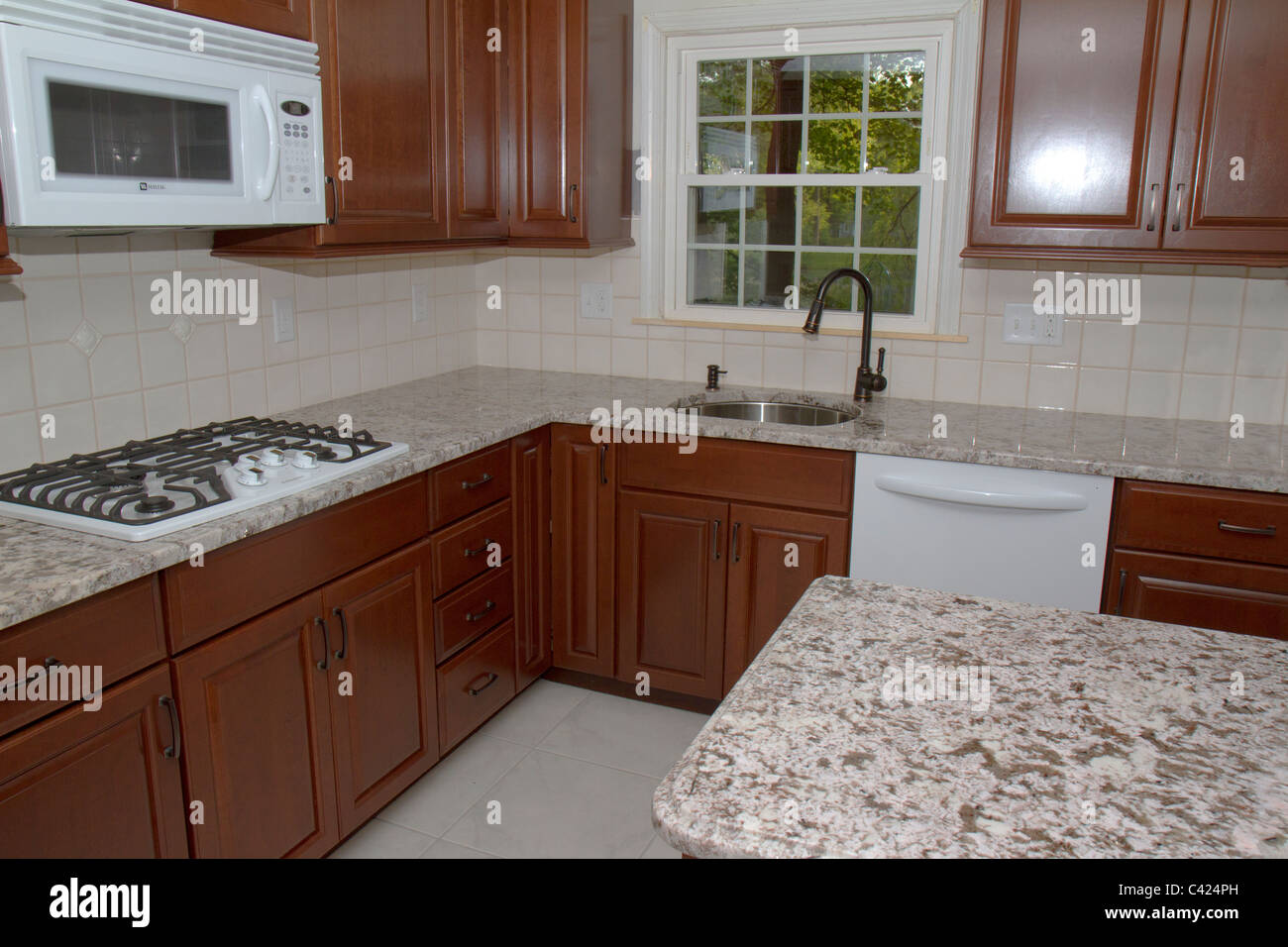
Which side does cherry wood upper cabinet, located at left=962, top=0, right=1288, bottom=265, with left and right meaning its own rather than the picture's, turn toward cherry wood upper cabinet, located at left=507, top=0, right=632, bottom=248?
right

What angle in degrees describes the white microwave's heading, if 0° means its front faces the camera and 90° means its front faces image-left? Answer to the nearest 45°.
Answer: approximately 315°

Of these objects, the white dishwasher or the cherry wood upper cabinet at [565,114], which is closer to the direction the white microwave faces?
the white dishwasher

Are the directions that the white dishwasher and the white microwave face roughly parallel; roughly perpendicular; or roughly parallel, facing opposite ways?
roughly perpendicular

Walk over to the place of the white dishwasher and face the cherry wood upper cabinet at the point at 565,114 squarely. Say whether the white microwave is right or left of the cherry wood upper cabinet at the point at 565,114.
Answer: left

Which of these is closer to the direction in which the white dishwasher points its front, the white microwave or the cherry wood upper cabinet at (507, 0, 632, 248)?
the white microwave

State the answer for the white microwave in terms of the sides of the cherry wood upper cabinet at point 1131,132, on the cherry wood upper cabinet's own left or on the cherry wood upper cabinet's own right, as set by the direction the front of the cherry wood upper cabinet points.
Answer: on the cherry wood upper cabinet's own right

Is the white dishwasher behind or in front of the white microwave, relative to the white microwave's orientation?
in front

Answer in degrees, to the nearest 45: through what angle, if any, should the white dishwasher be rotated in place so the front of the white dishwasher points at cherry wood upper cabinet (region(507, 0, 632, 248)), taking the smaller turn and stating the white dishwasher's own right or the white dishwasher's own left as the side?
approximately 90° to the white dishwasher's own right

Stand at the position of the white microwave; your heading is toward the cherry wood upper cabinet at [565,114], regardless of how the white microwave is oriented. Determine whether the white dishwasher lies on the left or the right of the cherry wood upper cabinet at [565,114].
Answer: right

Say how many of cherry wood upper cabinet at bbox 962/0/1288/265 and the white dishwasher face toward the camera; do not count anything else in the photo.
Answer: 2

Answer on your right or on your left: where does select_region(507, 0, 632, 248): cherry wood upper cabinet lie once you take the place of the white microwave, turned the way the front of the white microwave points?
on your left

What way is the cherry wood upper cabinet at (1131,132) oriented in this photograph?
toward the camera
